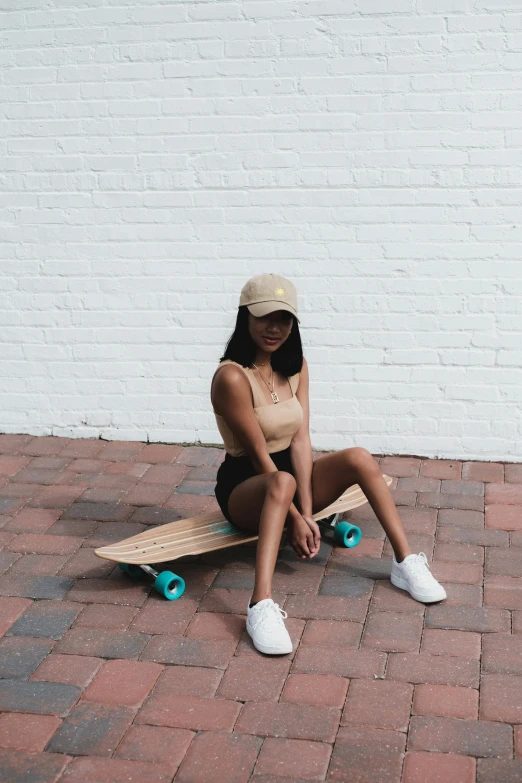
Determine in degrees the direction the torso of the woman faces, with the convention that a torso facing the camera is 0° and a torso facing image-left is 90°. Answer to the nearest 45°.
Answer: approximately 315°
